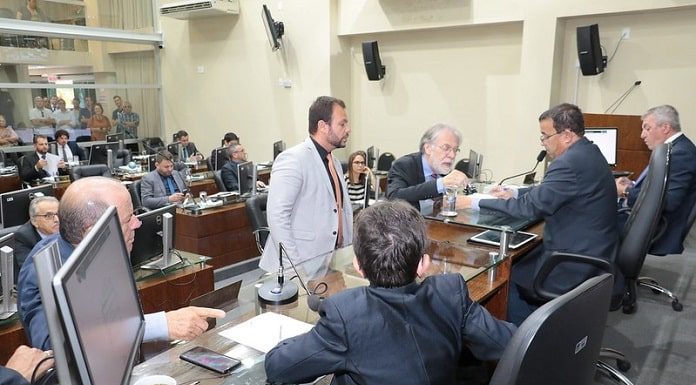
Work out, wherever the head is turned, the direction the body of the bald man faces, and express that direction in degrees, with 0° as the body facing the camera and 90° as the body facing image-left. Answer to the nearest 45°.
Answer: approximately 270°

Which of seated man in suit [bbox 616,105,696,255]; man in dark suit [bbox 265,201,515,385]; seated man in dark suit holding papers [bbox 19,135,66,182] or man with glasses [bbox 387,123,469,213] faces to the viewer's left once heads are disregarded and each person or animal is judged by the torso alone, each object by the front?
the seated man in suit

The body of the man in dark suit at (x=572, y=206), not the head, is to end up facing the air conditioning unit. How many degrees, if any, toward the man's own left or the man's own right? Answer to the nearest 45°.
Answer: approximately 45° to the man's own right

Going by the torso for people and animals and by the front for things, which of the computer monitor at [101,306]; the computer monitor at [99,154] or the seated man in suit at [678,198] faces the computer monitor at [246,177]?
the seated man in suit

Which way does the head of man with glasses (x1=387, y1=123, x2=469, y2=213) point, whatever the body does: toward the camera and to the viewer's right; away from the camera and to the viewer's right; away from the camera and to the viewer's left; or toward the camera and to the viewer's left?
toward the camera and to the viewer's right

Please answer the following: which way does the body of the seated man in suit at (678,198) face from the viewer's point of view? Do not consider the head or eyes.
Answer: to the viewer's left

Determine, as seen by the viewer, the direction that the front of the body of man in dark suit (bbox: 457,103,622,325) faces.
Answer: to the viewer's left

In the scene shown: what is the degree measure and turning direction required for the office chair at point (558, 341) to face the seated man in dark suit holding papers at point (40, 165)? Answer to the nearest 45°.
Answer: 0° — it already faces them

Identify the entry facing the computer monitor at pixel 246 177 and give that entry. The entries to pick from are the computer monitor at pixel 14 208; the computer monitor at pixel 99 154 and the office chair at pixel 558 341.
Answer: the office chair

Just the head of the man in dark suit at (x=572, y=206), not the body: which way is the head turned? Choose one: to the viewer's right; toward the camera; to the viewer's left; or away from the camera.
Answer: to the viewer's left

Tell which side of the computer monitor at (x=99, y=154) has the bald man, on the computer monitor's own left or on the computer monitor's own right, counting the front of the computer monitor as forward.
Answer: on the computer monitor's own left
